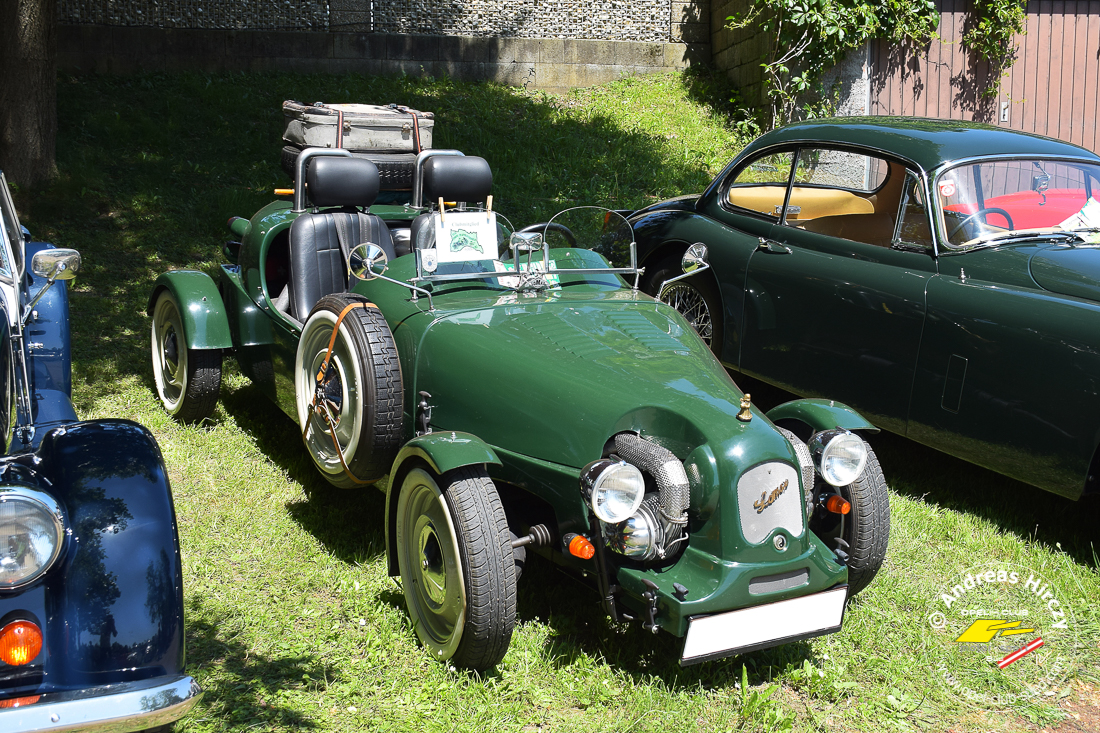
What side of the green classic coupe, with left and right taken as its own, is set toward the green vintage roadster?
right

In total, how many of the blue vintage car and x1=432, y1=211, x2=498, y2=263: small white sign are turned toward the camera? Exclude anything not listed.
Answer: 2

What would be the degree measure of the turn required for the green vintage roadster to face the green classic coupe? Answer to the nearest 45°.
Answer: approximately 90° to its left

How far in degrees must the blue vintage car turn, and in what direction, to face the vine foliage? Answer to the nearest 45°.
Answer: approximately 135° to its left

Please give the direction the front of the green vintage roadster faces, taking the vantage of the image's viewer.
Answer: facing the viewer and to the right of the viewer

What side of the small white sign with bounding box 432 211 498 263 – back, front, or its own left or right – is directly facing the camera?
front

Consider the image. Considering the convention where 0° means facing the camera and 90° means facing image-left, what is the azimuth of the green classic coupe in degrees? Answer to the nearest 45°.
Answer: approximately 315°

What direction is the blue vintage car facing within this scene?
toward the camera

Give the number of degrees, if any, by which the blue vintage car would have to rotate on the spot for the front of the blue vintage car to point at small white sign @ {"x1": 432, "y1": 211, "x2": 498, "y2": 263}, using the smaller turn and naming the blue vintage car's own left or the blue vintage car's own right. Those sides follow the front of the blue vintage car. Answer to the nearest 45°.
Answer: approximately 135° to the blue vintage car's own left
